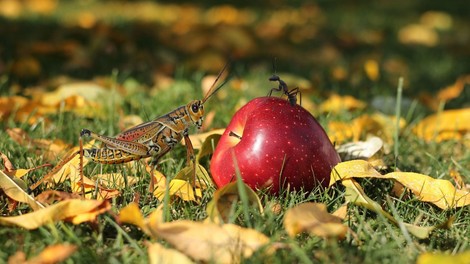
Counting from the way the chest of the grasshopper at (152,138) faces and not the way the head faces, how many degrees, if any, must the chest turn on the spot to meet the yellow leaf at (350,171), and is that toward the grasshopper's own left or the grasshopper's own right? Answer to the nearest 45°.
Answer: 0° — it already faces it

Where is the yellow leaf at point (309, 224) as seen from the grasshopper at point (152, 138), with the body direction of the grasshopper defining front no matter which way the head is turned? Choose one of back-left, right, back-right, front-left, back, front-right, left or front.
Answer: front-right

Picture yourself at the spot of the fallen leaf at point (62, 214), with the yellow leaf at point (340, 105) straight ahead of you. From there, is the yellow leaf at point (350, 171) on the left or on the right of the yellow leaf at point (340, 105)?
right

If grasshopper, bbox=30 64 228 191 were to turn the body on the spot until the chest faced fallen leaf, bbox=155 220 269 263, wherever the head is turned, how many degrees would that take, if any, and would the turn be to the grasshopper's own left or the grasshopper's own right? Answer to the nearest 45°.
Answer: approximately 90° to the grasshopper's own right

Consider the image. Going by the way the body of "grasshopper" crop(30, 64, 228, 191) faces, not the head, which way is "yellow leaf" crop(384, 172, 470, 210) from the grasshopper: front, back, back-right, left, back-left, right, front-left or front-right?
front

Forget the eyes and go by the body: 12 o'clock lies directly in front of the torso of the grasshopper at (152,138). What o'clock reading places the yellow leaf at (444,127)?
The yellow leaf is roughly at 11 o'clock from the grasshopper.

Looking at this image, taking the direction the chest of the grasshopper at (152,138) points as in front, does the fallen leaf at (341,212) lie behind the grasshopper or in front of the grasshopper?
in front

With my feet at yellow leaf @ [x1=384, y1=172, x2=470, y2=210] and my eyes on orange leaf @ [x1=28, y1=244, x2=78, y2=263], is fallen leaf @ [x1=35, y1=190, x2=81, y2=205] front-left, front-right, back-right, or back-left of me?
front-right

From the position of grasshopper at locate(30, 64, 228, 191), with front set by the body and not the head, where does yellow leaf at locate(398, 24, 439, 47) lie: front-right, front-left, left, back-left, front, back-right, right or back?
front-left

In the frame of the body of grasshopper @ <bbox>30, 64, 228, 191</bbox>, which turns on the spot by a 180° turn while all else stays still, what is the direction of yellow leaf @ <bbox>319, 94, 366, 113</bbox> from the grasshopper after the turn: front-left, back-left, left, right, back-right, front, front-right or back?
back-right

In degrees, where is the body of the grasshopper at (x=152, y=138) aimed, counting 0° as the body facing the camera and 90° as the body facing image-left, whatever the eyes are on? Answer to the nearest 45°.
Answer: approximately 270°

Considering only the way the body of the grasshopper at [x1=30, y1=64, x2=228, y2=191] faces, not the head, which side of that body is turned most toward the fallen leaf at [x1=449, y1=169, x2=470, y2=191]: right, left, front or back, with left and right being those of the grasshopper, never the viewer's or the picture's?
front

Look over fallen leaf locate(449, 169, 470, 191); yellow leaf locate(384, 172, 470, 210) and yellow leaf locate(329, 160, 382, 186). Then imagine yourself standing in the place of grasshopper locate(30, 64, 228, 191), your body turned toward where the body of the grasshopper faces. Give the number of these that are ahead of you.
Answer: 3

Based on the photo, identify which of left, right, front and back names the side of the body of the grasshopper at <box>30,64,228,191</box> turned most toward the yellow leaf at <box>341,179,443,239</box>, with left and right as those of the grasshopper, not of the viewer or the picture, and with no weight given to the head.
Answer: front

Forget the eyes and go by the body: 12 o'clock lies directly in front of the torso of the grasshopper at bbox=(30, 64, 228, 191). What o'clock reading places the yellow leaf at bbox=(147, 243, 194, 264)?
The yellow leaf is roughly at 3 o'clock from the grasshopper.

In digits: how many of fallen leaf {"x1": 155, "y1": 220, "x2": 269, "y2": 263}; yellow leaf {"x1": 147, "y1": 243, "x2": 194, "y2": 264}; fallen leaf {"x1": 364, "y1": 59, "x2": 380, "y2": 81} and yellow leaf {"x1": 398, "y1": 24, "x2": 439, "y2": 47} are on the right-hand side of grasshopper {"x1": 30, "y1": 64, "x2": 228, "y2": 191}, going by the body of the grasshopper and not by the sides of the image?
2
